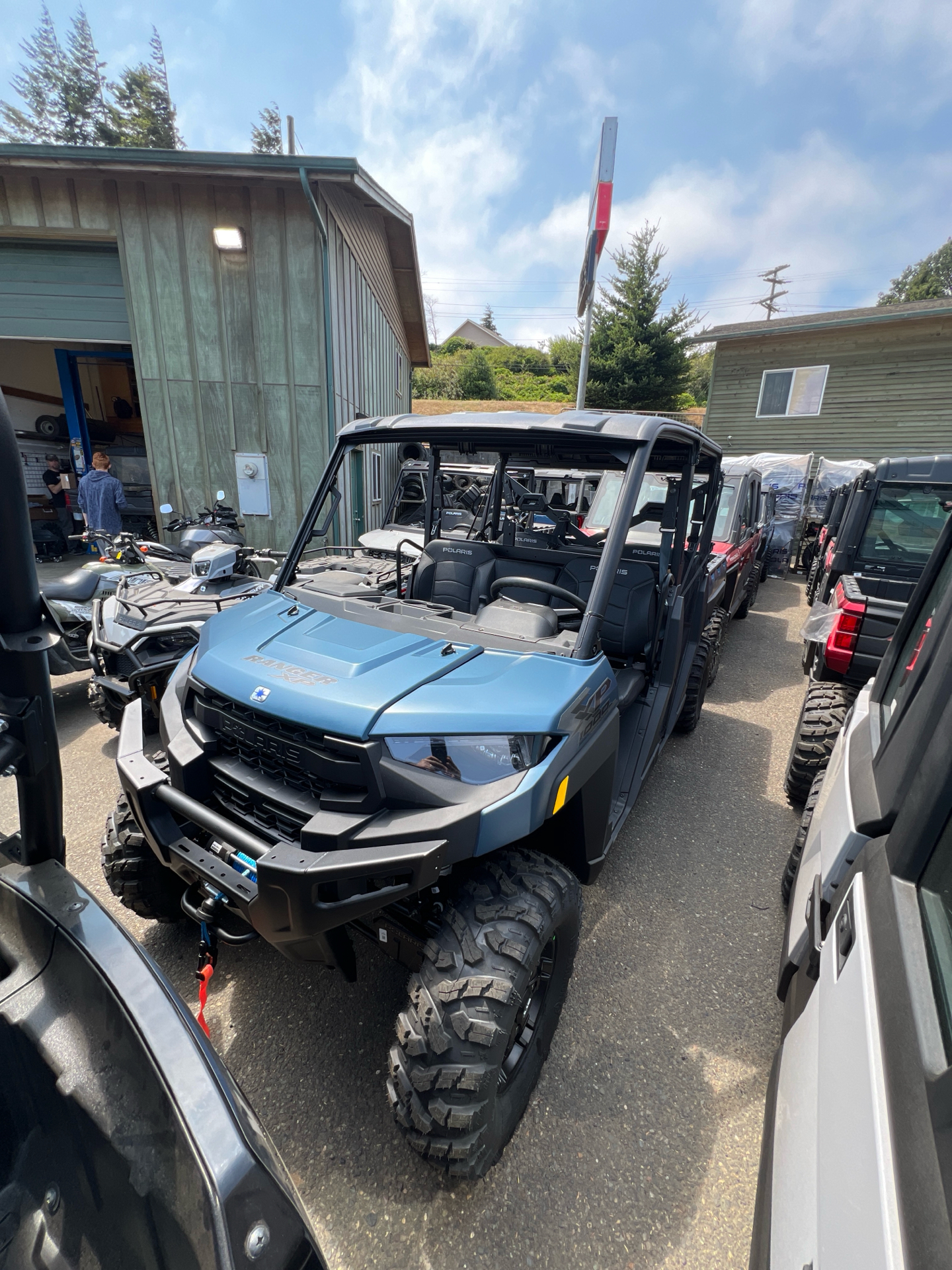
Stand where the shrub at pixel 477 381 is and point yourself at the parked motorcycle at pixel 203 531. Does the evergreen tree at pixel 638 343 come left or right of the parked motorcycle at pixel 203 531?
left

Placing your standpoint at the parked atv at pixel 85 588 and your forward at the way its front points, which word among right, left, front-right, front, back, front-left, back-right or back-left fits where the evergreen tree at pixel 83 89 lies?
front-left

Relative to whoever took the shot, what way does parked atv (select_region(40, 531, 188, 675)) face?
facing away from the viewer and to the right of the viewer

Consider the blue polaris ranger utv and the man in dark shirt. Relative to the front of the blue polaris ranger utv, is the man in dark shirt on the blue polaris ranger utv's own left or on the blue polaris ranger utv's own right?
on the blue polaris ranger utv's own right

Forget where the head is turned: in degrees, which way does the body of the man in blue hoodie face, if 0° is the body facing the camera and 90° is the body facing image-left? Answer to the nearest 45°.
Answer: approximately 180°

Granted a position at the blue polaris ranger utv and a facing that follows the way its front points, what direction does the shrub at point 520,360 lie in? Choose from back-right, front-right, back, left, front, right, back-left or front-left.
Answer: back-right

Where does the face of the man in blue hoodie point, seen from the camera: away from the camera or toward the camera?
away from the camera

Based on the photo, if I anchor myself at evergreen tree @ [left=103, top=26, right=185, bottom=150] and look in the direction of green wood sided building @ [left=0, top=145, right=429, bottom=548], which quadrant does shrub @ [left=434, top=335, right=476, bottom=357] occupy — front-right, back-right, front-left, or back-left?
back-left

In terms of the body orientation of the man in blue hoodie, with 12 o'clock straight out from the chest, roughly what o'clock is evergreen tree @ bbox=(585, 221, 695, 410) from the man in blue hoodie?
The evergreen tree is roughly at 2 o'clock from the man in blue hoodie.

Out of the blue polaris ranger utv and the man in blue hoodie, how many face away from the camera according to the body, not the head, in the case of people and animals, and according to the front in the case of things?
1

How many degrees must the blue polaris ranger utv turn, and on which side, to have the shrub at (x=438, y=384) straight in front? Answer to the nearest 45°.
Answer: approximately 135° to its right
